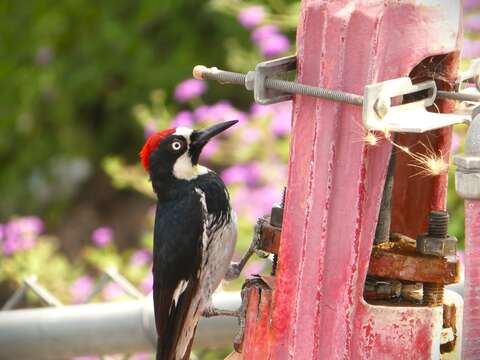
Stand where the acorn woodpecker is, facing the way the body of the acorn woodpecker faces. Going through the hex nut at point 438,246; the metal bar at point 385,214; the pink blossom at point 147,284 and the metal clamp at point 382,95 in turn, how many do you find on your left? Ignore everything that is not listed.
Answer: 1

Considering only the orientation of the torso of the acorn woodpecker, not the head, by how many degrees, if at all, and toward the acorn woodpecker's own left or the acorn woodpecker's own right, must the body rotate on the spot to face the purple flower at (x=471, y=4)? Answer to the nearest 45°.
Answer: approximately 45° to the acorn woodpecker's own left

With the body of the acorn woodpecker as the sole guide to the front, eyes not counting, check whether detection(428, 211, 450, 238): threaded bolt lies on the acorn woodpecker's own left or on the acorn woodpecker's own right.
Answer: on the acorn woodpecker's own right

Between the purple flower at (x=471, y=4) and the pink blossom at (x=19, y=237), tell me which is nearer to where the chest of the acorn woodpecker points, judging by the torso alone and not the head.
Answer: the purple flower

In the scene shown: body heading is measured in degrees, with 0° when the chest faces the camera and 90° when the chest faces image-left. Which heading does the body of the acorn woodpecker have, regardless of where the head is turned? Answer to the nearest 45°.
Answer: approximately 270°
